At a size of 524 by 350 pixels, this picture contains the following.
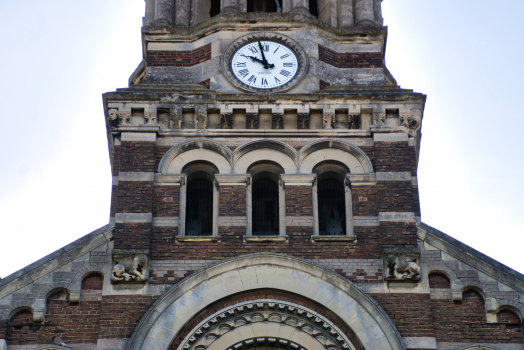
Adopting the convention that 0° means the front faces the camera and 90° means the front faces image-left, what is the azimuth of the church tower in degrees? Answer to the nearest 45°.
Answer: approximately 0°
